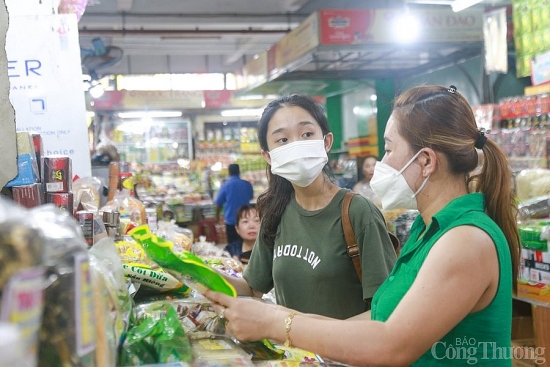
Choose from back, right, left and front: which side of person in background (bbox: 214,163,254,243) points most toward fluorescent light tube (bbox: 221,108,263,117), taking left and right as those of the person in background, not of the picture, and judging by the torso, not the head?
front

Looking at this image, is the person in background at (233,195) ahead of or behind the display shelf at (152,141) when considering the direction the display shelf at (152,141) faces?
ahead

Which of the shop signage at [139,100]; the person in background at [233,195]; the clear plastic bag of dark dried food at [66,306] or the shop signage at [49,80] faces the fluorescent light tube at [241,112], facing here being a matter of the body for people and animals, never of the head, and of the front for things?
the person in background

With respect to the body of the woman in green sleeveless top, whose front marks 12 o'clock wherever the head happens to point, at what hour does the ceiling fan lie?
The ceiling fan is roughly at 2 o'clock from the woman in green sleeveless top.

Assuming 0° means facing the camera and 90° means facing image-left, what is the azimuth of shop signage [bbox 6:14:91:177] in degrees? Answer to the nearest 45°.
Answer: approximately 0°

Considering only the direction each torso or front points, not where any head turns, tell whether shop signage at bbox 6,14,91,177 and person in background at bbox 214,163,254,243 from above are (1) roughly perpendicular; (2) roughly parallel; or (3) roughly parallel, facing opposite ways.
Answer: roughly parallel, facing opposite ways

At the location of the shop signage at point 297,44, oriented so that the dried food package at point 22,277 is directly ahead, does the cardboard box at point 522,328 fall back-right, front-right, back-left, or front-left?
front-left

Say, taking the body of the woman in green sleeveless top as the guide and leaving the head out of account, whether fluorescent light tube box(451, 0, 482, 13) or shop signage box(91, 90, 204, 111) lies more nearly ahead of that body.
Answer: the shop signage

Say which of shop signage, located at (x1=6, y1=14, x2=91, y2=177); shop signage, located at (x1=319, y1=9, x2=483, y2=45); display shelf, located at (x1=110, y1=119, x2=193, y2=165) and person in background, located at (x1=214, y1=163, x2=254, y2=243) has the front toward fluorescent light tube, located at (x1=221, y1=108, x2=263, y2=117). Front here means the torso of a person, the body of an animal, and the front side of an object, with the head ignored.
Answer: the person in background

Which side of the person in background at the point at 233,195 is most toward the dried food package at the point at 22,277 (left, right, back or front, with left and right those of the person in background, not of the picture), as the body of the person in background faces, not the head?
back

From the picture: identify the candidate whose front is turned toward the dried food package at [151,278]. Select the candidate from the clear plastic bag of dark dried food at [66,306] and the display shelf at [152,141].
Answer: the display shelf

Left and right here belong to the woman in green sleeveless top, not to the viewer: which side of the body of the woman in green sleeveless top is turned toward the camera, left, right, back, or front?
left

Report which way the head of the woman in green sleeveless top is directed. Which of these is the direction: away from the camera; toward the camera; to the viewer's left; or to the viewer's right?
to the viewer's left

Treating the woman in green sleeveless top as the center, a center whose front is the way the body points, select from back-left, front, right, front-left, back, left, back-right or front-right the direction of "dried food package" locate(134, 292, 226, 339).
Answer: front

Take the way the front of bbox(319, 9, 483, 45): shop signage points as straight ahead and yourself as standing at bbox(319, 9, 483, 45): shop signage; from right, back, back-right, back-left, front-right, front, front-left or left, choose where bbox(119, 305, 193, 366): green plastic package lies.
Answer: front

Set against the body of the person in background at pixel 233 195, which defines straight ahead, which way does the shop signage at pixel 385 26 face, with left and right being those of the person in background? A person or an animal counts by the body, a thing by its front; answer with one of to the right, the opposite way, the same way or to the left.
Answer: the opposite way

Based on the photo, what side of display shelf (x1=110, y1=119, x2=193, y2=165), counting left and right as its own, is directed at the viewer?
front

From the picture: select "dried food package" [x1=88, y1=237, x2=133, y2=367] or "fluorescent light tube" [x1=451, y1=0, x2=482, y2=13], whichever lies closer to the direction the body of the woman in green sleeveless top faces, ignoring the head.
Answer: the dried food package
